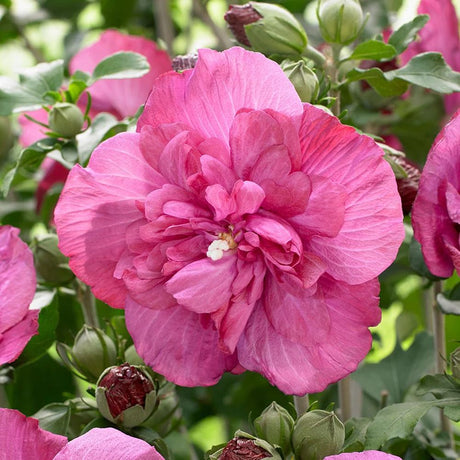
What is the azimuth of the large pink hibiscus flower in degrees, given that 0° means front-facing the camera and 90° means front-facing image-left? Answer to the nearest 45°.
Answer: approximately 0°
